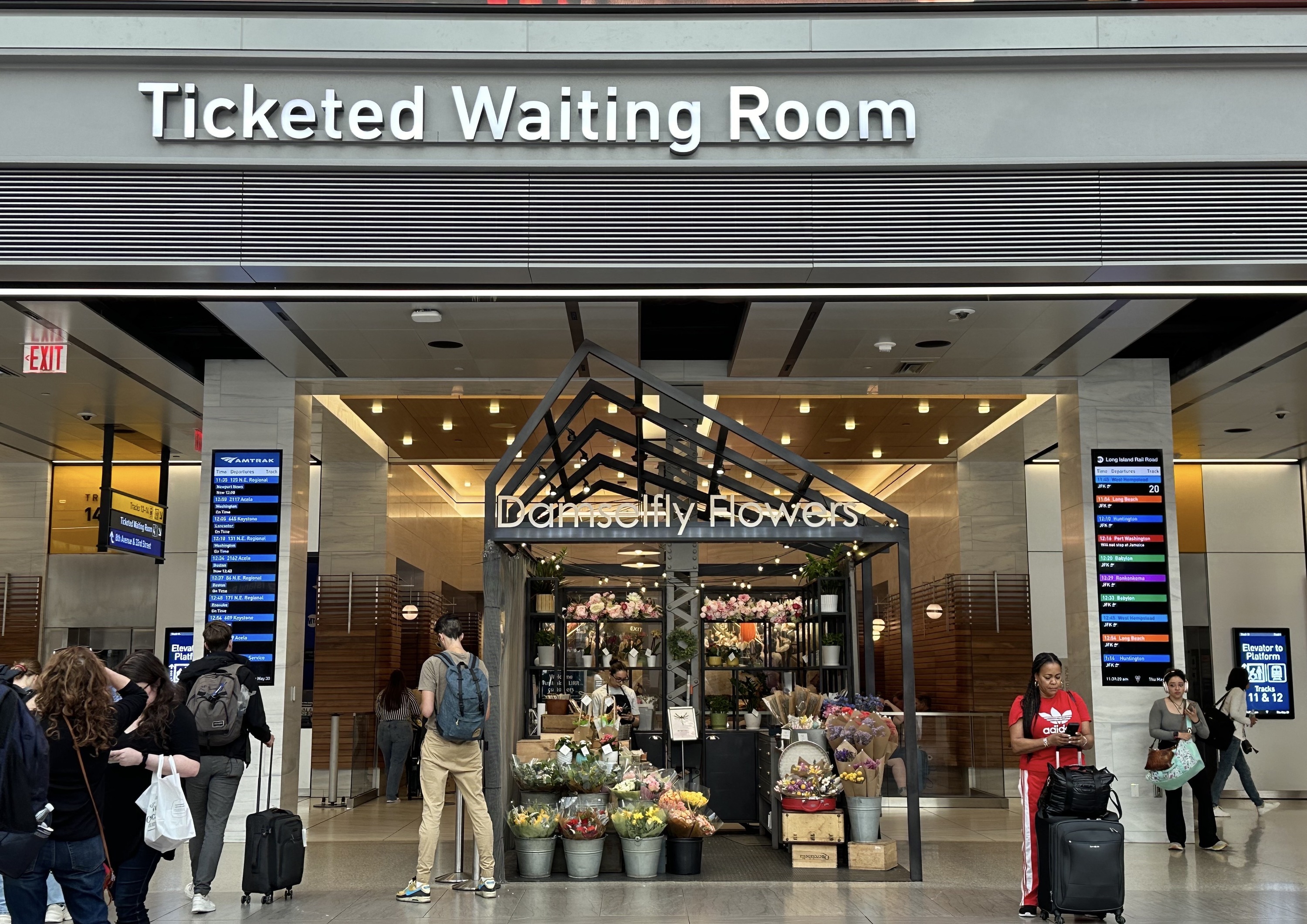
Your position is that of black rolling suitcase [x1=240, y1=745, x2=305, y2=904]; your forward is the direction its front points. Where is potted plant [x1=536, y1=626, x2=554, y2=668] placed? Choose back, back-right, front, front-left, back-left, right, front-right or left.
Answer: left

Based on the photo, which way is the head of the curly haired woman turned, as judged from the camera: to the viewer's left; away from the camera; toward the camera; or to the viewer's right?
away from the camera

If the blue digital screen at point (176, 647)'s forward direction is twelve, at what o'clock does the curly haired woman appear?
The curly haired woman is roughly at 12 o'clock from the blue digital screen.

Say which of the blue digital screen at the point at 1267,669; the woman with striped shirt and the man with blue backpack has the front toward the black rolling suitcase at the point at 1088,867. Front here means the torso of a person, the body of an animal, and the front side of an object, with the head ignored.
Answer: the blue digital screen

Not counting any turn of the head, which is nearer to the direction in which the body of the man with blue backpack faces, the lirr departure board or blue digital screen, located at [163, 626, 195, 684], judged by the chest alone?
the blue digital screen

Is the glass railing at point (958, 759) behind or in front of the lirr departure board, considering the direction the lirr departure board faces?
behind
